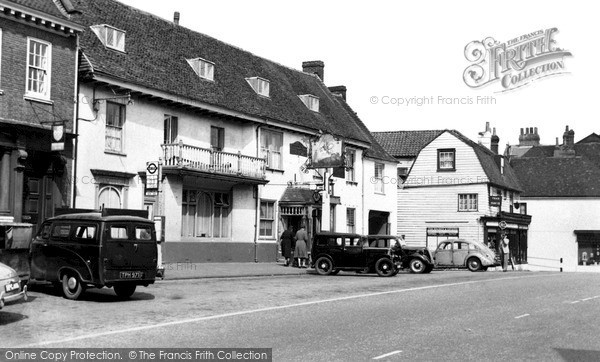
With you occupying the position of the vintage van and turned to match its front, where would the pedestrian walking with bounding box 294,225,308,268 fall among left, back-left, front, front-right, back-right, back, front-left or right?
right

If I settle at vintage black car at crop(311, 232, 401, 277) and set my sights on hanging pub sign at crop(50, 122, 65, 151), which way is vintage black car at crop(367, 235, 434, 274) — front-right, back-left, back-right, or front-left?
back-right

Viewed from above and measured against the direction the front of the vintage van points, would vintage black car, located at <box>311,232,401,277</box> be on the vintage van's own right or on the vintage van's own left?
on the vintage van's own right

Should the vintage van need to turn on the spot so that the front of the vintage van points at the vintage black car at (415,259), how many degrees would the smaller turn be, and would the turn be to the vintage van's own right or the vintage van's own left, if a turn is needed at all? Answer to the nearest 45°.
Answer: approximately 90° to the vintage van's own right

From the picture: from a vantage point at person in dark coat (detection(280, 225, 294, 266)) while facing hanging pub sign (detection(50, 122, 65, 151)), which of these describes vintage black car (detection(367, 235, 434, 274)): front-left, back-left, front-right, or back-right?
back-left

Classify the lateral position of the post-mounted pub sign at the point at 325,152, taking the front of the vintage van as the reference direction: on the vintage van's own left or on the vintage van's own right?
on the vintage van's own right

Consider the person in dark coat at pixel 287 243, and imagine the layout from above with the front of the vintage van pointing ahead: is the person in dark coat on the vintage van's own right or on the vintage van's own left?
on the vintage van's own right

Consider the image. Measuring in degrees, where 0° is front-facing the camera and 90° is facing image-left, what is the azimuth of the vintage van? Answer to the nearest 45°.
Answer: approximately 135°
